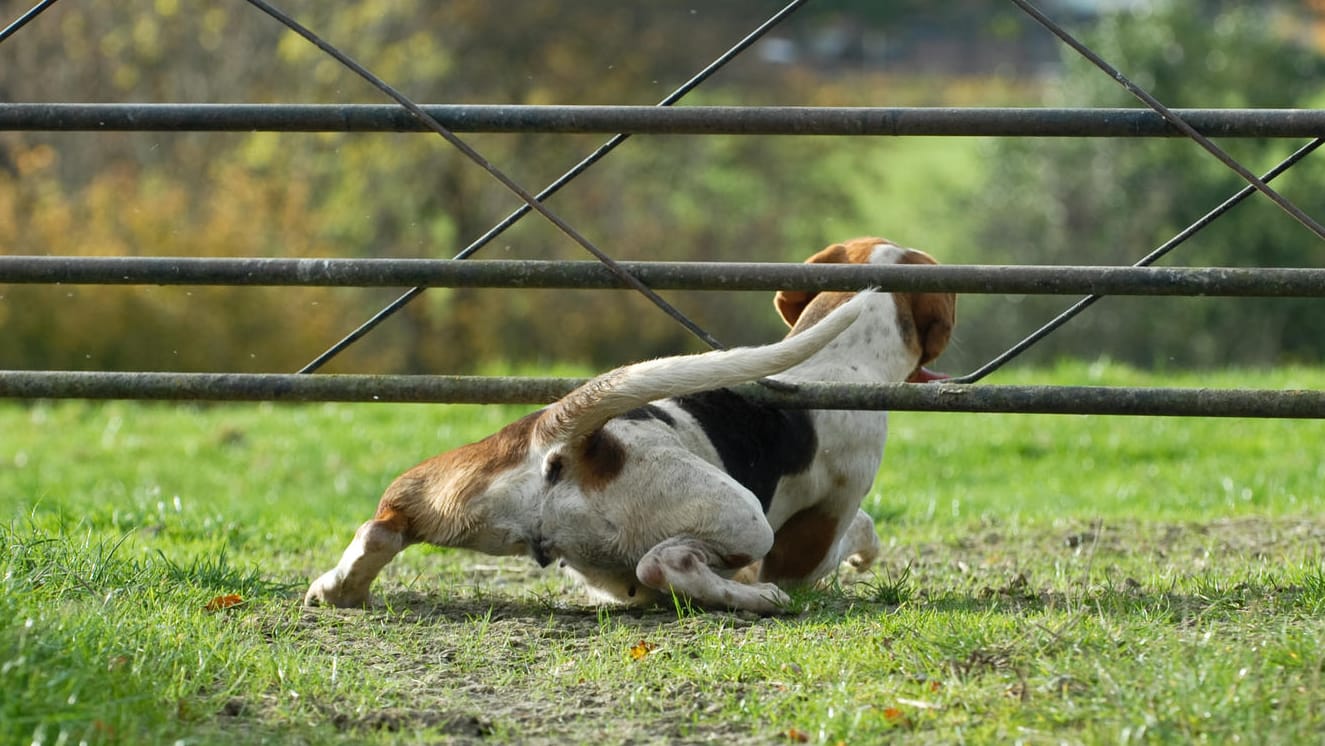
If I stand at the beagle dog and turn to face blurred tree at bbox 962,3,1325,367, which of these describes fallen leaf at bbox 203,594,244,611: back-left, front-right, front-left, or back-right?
back-left

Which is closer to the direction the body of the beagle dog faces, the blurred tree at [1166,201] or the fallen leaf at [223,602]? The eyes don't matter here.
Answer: the blurred tree

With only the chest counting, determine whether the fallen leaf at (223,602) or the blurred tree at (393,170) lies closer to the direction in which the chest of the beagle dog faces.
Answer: the blurred tree

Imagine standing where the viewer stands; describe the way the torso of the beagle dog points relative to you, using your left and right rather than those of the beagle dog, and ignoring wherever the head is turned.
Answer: facing away from the viewer and to the right of the viewer

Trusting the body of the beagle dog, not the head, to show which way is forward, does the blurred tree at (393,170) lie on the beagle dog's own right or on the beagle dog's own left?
on the beagle dog's own left

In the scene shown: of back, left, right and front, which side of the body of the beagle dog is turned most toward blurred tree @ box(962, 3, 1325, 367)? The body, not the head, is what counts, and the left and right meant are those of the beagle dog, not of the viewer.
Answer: front

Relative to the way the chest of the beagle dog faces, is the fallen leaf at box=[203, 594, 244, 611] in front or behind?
behind
